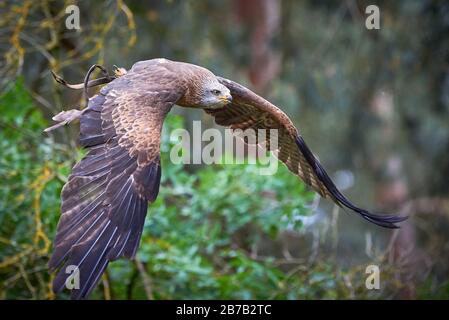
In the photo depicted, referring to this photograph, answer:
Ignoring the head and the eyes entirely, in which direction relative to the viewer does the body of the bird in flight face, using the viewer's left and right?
facing the viewer and to the right of the viewer
